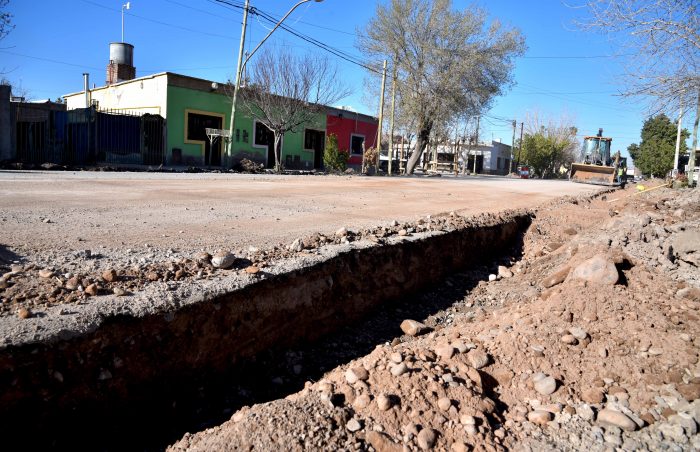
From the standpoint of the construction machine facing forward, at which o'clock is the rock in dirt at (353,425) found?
The rock in dirt is roughly at 12 o'clock from the construction machine.

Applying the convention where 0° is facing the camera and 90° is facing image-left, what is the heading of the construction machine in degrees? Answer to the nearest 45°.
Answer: approximately 0°

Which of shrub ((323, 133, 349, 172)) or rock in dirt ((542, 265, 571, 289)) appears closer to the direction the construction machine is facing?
the rock in dirt

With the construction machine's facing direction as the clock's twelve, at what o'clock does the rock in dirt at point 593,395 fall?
The rock in dirt is roughly at 12 o'clock from the construction machine.

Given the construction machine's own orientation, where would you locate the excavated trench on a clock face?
The excavated trench is roughly at 12 o'clock from the construction machine.

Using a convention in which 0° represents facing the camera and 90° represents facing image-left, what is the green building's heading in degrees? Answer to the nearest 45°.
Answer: approximately 315°

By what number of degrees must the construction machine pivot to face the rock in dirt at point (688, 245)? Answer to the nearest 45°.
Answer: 0° — it already faces it

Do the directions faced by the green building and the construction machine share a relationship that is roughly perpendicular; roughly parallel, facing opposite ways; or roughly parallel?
roughly perpendicular

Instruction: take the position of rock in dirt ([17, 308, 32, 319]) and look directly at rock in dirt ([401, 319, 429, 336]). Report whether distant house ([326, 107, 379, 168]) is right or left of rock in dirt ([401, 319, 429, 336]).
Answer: left

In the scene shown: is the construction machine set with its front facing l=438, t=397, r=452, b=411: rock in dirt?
yes

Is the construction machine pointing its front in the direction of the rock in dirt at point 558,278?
yes
